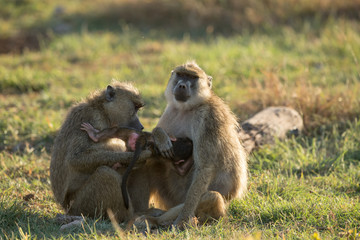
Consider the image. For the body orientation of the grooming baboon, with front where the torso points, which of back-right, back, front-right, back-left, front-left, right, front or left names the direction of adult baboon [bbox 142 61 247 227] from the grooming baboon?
front

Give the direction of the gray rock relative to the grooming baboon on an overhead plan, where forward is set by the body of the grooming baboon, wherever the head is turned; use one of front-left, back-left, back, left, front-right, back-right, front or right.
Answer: front-left

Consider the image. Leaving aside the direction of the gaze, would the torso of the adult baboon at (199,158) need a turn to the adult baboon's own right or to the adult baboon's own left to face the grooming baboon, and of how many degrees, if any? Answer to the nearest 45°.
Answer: approximately 45° to the adult baboon's own right

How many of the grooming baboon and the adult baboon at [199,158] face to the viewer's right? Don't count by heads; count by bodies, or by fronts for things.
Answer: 1

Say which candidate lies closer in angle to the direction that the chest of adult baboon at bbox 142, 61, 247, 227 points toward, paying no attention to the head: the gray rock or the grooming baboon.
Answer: the grooming baboon

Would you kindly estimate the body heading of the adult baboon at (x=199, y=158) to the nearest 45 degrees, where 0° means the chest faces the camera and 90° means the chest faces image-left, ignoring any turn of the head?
approximately 45°

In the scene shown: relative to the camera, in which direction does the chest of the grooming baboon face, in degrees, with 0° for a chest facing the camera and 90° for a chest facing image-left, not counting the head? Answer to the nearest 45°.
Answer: approximately 270°
